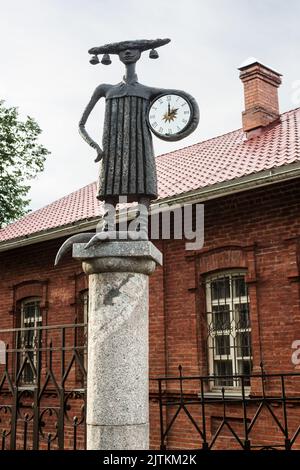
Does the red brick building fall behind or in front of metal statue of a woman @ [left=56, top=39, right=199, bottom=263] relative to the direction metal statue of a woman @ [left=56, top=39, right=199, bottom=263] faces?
behind

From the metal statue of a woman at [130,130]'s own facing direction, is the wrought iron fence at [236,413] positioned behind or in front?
behind

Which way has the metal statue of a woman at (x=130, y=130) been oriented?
toward the camera
